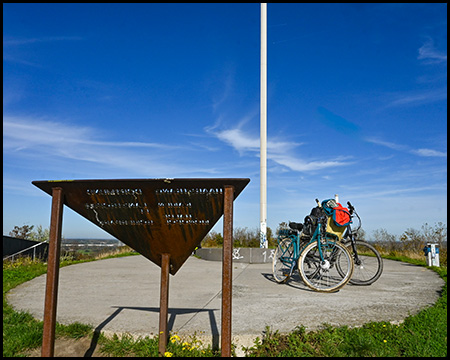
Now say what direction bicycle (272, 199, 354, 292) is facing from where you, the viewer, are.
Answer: facing the viewer and to the right of the viewer

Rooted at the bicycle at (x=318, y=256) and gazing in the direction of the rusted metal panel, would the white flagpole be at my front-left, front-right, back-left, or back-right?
back-right

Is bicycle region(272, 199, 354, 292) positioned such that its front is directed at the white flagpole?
no

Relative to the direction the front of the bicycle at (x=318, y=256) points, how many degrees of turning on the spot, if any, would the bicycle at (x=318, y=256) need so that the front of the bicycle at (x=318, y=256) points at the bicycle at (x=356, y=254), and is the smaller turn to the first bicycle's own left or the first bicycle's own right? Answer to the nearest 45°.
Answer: approximately 90° to the first bicycle's own left

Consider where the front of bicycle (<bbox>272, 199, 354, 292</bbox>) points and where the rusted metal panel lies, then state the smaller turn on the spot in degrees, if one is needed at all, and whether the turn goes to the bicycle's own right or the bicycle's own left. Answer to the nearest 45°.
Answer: approximately 45° to the bicycle's own right
